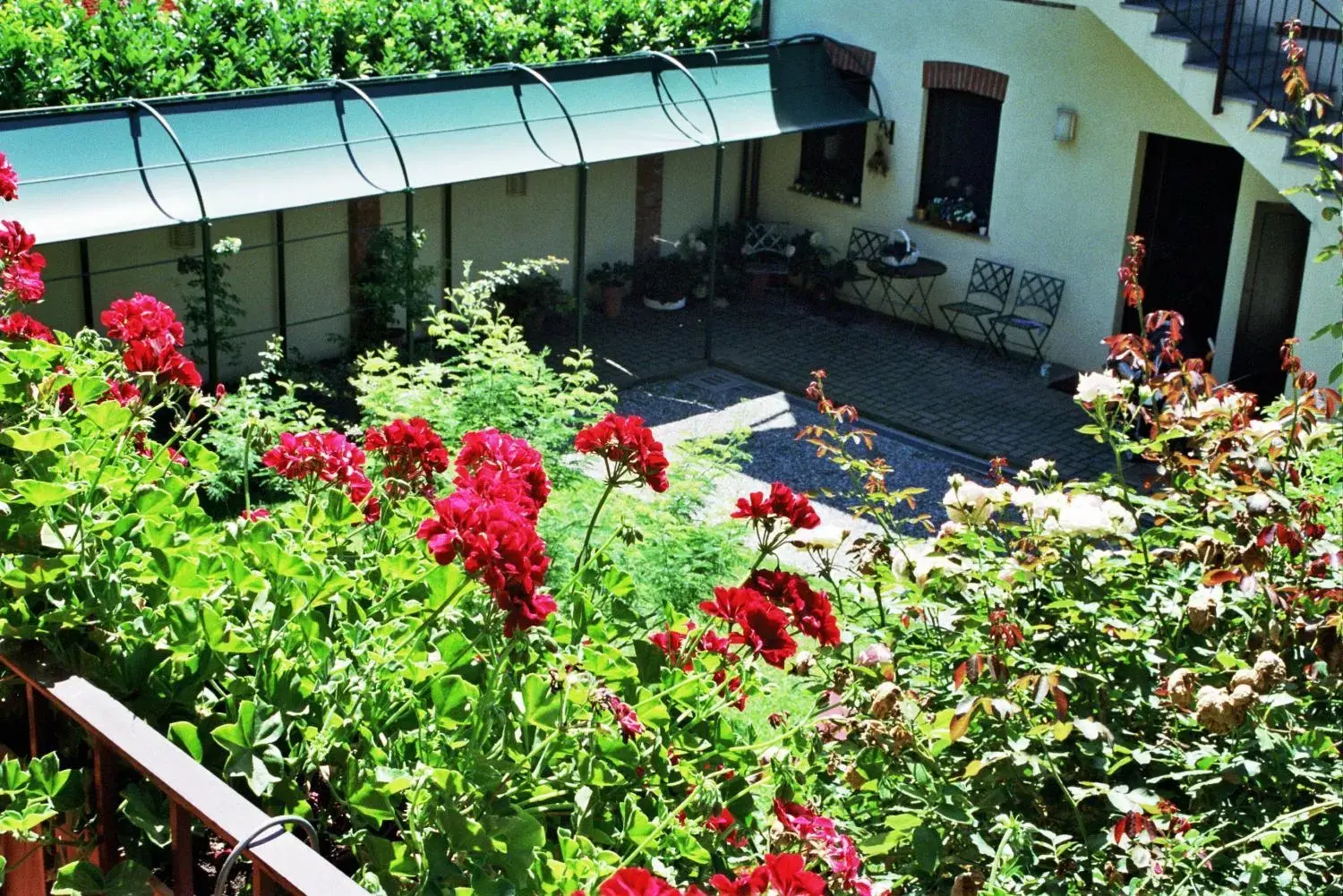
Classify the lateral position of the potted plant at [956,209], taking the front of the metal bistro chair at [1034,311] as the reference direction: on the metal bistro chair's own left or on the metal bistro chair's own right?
on the metal bistro chair's own right

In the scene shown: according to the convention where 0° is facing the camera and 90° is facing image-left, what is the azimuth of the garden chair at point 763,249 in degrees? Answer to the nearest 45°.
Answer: approximately 0°

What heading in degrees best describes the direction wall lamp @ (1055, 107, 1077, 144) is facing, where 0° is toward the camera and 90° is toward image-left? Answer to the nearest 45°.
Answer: approximately 45°

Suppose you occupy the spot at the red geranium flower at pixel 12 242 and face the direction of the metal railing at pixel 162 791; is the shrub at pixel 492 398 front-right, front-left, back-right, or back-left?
back-left

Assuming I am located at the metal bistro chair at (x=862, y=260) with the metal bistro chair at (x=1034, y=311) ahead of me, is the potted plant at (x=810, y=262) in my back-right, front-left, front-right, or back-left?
back-right

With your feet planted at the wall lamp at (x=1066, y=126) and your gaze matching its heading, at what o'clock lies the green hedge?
The green hedge is roughly at 1 o'clock from the wall lamp.

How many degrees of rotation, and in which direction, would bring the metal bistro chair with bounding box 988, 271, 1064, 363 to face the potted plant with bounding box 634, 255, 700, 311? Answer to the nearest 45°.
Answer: approximately 45° to its right
